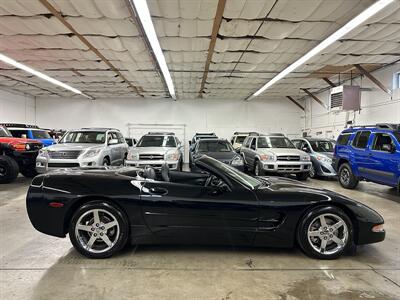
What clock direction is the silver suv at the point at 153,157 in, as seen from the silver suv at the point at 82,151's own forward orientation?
the silver suv at the point at 153,157 is roughly at 8 o'clock from the silver suv at the point at 82,151.

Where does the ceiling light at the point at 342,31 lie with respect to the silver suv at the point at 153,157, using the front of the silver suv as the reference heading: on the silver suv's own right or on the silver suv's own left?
on the silver suv's own left

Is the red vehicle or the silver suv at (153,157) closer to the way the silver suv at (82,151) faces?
the red vehicle

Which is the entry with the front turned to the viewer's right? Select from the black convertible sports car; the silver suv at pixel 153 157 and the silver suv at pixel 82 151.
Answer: the black convertible sports car

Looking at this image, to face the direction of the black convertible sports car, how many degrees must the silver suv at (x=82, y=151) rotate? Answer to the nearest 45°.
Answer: approximately 45° to its left

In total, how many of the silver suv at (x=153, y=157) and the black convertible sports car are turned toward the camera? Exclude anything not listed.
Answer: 1

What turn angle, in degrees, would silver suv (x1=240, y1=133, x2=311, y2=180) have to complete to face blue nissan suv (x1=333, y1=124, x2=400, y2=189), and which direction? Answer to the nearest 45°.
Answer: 0° — it already faces it

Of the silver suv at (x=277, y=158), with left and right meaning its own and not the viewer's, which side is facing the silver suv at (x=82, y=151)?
right

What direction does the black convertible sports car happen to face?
to the viewer's right
